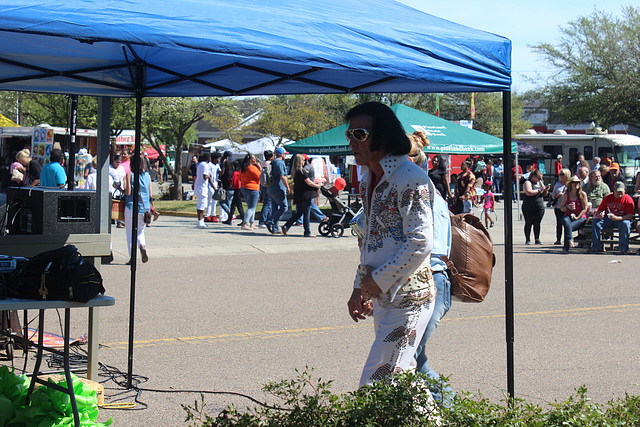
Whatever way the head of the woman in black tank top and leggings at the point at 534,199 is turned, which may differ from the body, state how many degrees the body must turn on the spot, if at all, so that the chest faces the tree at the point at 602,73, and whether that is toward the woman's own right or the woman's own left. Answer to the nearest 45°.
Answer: approximately 135° to the woman's own left

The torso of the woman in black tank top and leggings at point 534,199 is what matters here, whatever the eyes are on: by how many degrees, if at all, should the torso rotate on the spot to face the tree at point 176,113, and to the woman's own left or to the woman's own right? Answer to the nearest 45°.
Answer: approximately 180°

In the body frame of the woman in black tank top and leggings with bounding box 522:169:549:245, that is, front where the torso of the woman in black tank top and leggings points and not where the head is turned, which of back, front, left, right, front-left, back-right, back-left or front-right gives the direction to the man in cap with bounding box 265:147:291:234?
back-right
